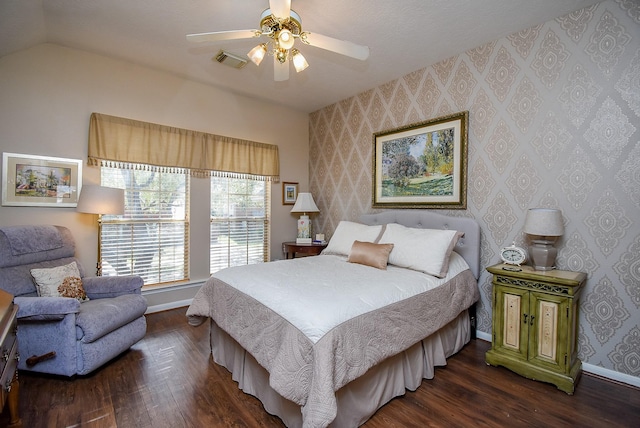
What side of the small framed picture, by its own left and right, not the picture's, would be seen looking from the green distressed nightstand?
front

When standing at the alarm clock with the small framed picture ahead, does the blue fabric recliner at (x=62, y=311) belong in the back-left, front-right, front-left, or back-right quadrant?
front-left

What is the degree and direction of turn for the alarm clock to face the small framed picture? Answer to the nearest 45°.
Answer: approximately 90° to its right

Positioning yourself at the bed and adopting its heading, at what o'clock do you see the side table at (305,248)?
The side table is roughly at 4 o'clock from the bed.

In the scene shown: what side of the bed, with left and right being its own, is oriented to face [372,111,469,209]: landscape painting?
back

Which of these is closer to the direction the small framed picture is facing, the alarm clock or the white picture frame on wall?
the alarm clock

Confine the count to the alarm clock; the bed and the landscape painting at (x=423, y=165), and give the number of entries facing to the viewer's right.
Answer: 0

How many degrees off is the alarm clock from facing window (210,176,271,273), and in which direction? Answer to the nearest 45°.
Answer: approximately 90° to its right

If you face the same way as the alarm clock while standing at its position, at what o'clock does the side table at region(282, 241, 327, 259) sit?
The side table is roughly at 3 o'clock from the alarm clock.

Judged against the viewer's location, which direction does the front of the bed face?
facing the viewer and to the left of the viewer

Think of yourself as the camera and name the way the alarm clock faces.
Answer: facing the viewer

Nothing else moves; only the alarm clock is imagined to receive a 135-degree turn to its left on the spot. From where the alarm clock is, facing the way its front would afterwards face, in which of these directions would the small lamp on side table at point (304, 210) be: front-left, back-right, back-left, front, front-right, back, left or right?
back-left
